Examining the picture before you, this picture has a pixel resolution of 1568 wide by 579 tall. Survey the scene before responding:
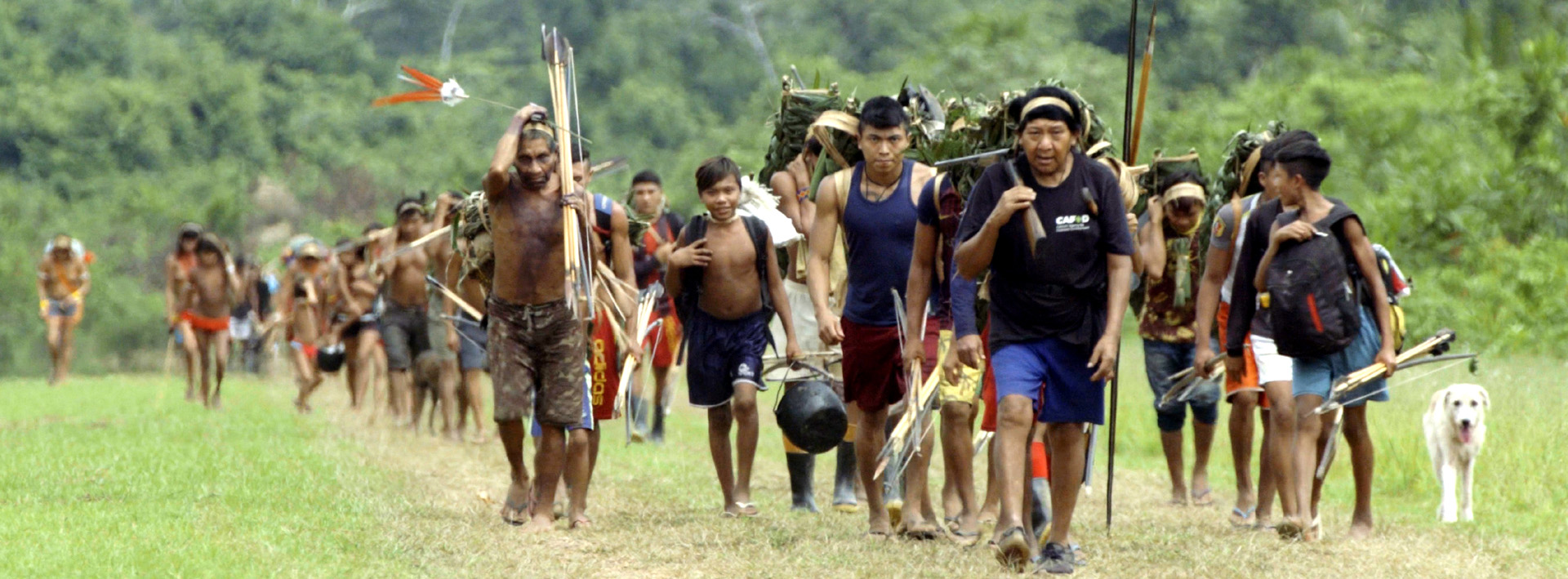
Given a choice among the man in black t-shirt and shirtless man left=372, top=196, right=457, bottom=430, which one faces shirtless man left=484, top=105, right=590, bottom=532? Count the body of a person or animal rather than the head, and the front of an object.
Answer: shirtless man left=372, top=196, right=457, bottom=430

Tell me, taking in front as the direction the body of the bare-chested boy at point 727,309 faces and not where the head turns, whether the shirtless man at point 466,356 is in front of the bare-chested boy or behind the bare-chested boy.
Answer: behind

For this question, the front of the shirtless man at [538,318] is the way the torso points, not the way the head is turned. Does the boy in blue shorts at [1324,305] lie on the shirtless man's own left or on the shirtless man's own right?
on the shirtless man's own left

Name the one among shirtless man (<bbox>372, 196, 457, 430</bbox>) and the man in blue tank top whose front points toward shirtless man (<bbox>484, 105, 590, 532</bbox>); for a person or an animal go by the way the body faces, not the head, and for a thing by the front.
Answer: shirtless man (<bbox>372, 196, 457, 430</bbox>)

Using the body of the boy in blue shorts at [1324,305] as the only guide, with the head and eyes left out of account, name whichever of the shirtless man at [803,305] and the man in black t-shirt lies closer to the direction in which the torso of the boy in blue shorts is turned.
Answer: the man in black t-shirt

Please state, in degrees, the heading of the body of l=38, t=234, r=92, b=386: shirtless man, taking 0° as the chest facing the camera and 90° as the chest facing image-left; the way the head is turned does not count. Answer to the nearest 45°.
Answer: approximately 0°

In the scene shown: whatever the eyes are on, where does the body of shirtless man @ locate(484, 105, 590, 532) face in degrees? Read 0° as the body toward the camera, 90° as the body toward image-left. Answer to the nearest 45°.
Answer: approximately 0°

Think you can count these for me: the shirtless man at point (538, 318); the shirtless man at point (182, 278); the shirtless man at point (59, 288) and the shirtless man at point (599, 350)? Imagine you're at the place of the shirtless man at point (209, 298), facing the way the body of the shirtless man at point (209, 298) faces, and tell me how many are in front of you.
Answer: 2

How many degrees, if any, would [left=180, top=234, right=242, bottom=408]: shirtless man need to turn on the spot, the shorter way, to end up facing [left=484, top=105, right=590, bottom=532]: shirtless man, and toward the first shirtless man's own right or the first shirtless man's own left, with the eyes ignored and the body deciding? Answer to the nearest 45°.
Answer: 0° — they already face them
